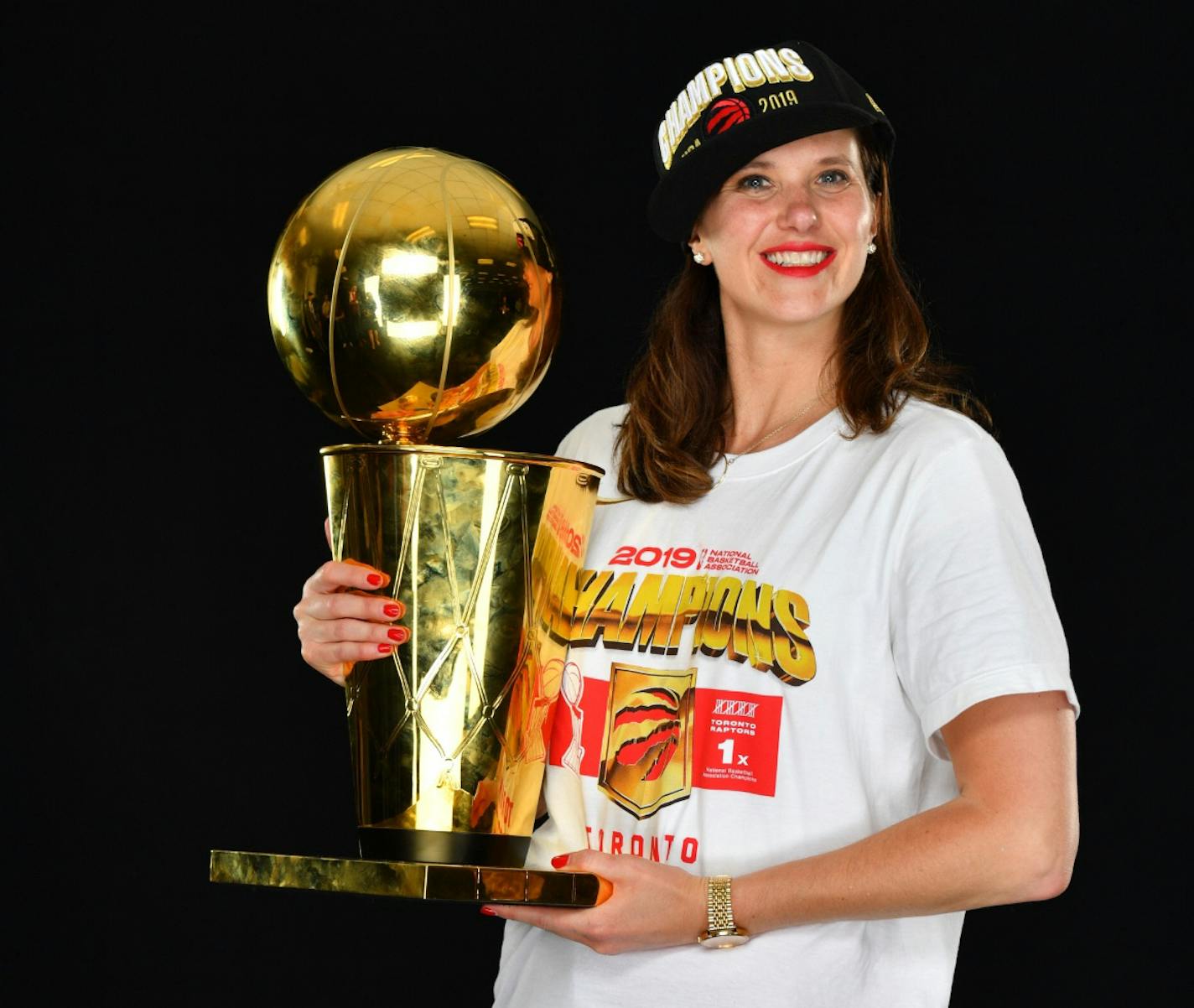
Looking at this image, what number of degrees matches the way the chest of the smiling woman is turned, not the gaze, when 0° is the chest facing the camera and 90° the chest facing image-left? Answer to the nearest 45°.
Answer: approximately 45°
